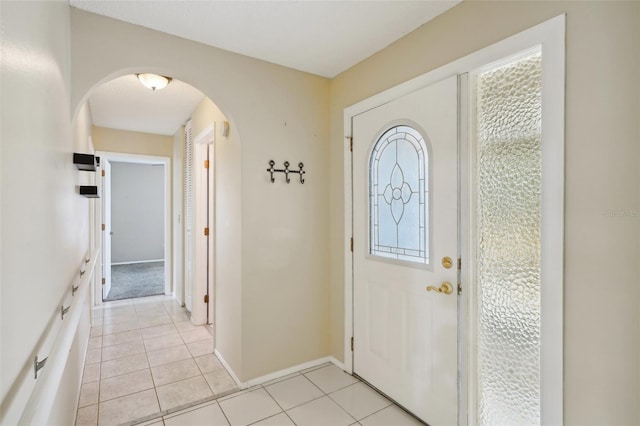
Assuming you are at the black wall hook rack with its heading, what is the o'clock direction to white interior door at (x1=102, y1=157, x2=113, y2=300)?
The white interior door is roughly at 6 o'clock from the black wall hook rack.

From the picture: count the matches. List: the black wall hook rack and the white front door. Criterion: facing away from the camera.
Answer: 0

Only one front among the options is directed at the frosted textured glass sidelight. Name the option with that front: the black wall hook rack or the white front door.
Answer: the black wall hook rack

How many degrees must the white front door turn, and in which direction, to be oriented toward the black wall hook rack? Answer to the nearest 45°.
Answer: approximately 45° to its right

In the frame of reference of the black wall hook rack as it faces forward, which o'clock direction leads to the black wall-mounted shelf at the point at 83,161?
The black wall-mounted shelf is roughly at 4 o'clock from the black wall hook rack.

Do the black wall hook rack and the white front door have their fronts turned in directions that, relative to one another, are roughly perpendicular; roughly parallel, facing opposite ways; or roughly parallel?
roughly perpendicular

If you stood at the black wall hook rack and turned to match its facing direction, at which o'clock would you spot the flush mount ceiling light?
The flush mount ceiling light is roughly at 5 o'clock from the black wall hook rack.

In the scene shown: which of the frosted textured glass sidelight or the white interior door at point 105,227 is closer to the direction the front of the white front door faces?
the white interior door

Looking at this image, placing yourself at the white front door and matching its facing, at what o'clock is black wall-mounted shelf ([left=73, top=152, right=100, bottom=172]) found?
The black wall-mounted shelf is roughly at 1 o'clock from the white front door.

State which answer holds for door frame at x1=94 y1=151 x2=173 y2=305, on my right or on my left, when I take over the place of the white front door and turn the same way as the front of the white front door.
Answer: on my right

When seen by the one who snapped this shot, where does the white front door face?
facing the viewer and to the left of the viewer

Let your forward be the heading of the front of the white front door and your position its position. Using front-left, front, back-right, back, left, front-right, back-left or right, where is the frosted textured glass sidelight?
left

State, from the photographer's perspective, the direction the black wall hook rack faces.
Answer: facing the viewer and to the right of the viewer

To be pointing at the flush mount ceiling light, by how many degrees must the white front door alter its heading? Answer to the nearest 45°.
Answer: approximately 45° to its right
